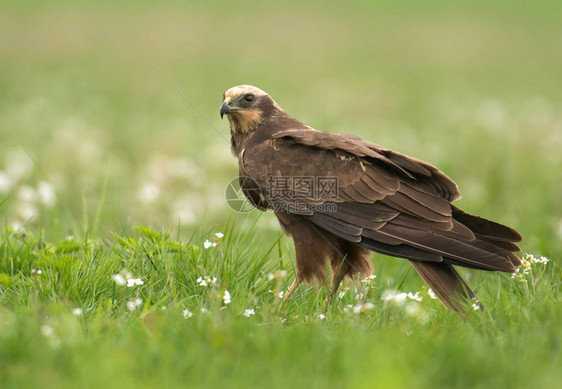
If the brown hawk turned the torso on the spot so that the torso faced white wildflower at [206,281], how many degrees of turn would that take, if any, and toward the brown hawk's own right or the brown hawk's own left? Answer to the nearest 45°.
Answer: approximately 45° to the brown hawk's own left

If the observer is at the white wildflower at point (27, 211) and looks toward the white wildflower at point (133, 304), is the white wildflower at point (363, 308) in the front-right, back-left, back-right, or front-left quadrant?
front-left

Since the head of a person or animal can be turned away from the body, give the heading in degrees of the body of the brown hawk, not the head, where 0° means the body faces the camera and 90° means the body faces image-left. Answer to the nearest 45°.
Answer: approximately 90°

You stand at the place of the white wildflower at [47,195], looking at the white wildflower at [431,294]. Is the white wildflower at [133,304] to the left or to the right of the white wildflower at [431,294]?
right

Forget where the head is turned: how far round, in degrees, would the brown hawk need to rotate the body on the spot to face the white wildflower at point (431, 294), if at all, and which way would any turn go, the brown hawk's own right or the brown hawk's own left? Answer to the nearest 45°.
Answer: approximately 135° to the brown hawk's own left

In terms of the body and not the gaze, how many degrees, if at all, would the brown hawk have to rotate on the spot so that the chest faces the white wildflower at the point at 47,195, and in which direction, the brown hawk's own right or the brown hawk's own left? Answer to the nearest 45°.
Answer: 0° — it already faces it

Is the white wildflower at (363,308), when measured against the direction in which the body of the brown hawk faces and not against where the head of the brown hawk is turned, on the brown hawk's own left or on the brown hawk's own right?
on the brown hawk's own left

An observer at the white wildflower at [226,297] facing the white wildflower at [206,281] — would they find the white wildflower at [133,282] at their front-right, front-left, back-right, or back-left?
front-left

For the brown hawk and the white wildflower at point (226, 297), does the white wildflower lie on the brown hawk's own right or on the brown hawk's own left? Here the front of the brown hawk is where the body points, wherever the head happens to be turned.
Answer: on the brown hawk's own left

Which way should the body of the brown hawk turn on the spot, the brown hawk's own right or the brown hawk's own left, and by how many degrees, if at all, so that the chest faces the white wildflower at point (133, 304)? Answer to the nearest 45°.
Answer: approximately 45° to the brown hawk's own left

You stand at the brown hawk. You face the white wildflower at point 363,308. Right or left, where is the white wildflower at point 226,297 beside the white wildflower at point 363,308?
right
